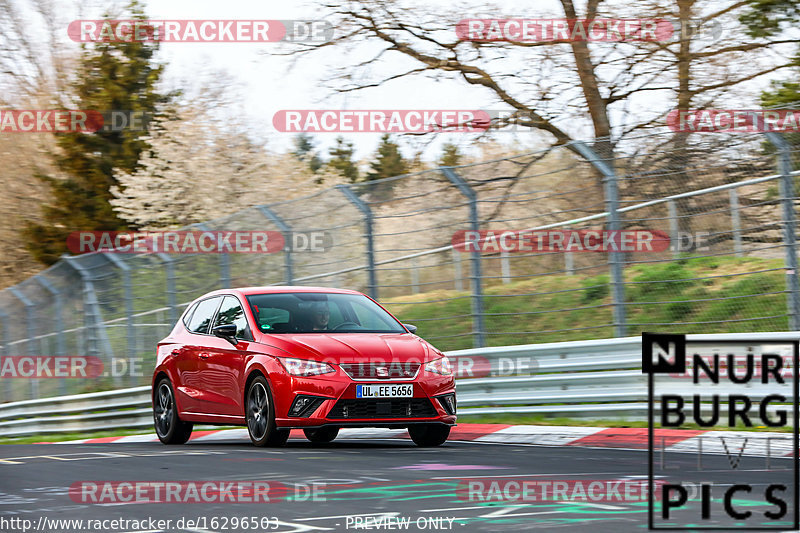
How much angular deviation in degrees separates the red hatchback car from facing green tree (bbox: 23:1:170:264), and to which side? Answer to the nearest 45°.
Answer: approximately 135° to its left

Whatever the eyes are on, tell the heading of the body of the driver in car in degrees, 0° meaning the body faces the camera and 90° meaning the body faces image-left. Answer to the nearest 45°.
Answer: approximately 315°

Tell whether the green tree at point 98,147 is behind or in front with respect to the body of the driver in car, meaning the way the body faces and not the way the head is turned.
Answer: behind

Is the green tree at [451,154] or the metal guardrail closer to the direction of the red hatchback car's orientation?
the metal guardrail

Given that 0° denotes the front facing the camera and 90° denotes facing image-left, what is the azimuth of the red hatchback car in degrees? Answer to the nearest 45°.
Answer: approximately 315°
